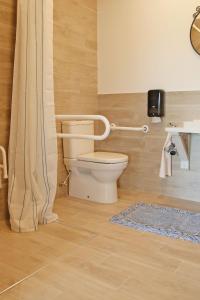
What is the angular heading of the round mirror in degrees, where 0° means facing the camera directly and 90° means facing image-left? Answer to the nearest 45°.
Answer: approximately 0°

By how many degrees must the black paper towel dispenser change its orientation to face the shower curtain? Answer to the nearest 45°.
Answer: approximately 45° to its right

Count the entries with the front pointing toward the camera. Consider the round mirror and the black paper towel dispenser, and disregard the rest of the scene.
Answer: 2

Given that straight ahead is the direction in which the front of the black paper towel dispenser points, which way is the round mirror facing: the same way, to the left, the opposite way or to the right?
the same way

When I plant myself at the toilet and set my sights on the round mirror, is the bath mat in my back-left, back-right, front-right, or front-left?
front-right

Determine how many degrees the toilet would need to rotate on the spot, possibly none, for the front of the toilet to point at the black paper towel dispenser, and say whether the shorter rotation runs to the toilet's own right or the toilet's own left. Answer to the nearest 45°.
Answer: approximately 45° to the toilet's own left

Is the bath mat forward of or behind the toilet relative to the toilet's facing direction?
forward

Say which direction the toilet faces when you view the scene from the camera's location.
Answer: facing the viewer and to the right of the viewer

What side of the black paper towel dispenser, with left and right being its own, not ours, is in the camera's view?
front

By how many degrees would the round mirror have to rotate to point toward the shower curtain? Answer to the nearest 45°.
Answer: approximately 45° to its right

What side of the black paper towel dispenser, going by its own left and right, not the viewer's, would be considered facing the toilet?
right

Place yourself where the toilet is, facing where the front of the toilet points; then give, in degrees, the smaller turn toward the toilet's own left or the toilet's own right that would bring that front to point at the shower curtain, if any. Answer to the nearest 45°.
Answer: approximately 90° to the toilet's own right

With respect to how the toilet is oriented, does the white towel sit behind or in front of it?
in front
